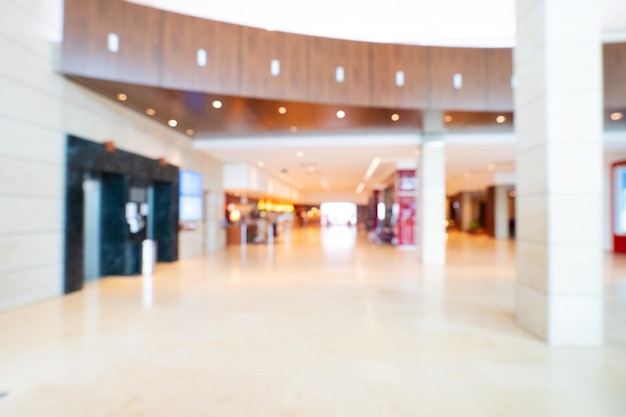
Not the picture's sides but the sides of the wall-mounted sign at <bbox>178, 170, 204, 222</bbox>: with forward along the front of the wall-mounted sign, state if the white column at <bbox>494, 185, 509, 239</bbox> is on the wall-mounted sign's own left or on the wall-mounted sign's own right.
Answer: on the wall-mounted sign's own left

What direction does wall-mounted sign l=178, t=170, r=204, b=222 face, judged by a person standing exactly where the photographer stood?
facing the viewer and to the right of the viewer

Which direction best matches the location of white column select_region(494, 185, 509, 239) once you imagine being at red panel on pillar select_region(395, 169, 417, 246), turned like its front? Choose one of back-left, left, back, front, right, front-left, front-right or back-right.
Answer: back-left

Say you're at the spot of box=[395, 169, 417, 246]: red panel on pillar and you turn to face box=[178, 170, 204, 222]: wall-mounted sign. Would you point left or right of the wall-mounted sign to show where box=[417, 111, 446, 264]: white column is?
left

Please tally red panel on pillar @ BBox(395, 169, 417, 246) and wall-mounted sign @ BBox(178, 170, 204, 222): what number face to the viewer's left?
0

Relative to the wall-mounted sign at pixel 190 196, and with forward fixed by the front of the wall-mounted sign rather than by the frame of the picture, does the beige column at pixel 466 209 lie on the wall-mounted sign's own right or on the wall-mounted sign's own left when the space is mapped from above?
on the wall-mounted sign's own left

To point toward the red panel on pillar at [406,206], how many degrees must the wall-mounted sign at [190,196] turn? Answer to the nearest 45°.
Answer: approximately 45° to its left

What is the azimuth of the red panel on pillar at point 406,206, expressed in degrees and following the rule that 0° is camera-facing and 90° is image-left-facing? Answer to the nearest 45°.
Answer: approximately 0°

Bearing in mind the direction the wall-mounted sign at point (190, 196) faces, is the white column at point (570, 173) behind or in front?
in front

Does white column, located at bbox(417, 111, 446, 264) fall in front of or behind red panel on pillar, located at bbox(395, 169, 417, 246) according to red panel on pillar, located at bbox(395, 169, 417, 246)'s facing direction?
in front

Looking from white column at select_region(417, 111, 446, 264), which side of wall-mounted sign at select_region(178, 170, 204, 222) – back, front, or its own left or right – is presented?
front

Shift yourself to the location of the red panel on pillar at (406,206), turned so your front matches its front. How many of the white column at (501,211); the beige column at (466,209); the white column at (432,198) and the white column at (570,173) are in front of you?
2

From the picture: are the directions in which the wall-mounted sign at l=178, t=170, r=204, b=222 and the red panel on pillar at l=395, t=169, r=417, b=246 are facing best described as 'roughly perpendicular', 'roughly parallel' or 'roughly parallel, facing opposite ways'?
roughly perpendicular

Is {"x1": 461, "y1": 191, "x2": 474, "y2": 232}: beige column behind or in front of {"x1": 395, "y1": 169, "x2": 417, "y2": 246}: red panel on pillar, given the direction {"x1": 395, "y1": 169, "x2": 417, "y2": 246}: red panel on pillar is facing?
behind
